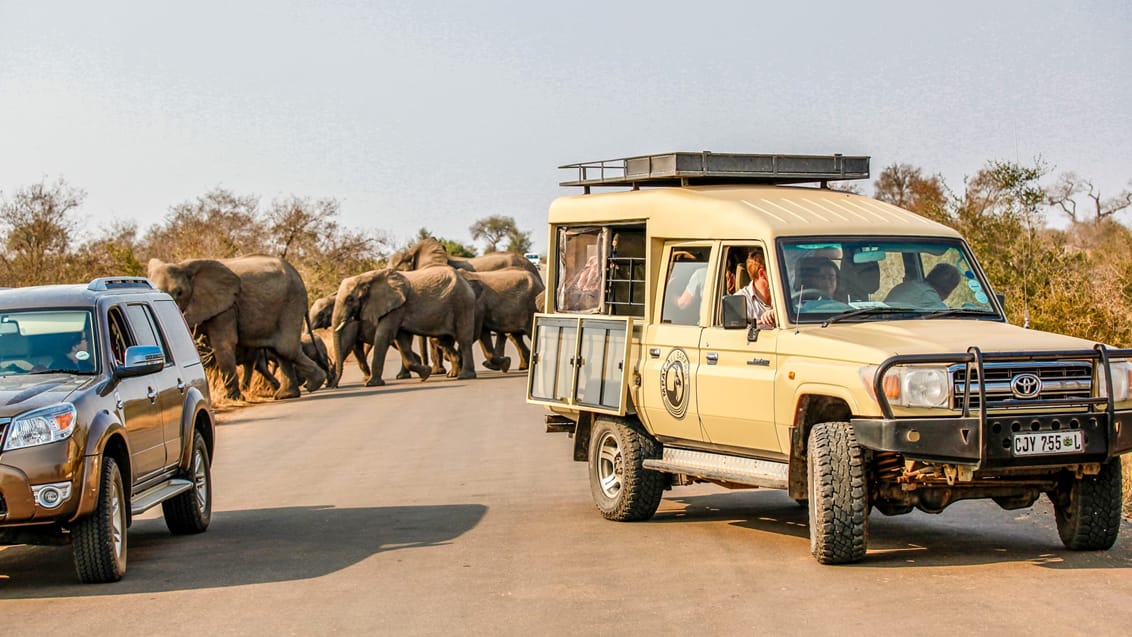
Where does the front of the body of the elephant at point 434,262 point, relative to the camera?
to the viewer's left

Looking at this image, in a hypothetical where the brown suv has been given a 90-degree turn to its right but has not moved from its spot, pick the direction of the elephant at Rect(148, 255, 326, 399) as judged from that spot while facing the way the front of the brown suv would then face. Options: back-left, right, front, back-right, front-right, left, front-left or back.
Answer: front-right

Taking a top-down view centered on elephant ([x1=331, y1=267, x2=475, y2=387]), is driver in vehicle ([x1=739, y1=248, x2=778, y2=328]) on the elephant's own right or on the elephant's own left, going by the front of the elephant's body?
on the elephant's own left

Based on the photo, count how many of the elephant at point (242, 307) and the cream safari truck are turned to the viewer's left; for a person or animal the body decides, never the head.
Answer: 1

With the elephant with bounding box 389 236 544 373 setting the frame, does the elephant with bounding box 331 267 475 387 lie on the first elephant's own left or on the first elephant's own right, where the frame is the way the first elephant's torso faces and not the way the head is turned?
on the first elephant's own left

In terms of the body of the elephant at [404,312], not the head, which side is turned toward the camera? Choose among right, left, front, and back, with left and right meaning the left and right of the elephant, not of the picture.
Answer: left

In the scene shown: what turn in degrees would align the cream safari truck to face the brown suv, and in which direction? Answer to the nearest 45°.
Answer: approximately 135° to its right

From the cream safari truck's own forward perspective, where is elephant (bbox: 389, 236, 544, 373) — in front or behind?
behind

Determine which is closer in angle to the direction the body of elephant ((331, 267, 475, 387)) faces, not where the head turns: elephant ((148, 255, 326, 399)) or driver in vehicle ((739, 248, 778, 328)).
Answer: the elephant

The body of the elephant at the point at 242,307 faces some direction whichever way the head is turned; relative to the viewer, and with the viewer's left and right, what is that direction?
facing to the left of the viewer

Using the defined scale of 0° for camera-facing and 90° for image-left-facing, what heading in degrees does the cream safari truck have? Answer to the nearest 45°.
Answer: approximately 315°

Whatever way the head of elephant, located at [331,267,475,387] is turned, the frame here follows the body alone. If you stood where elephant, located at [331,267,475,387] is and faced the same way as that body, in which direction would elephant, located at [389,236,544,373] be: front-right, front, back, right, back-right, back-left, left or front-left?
right
